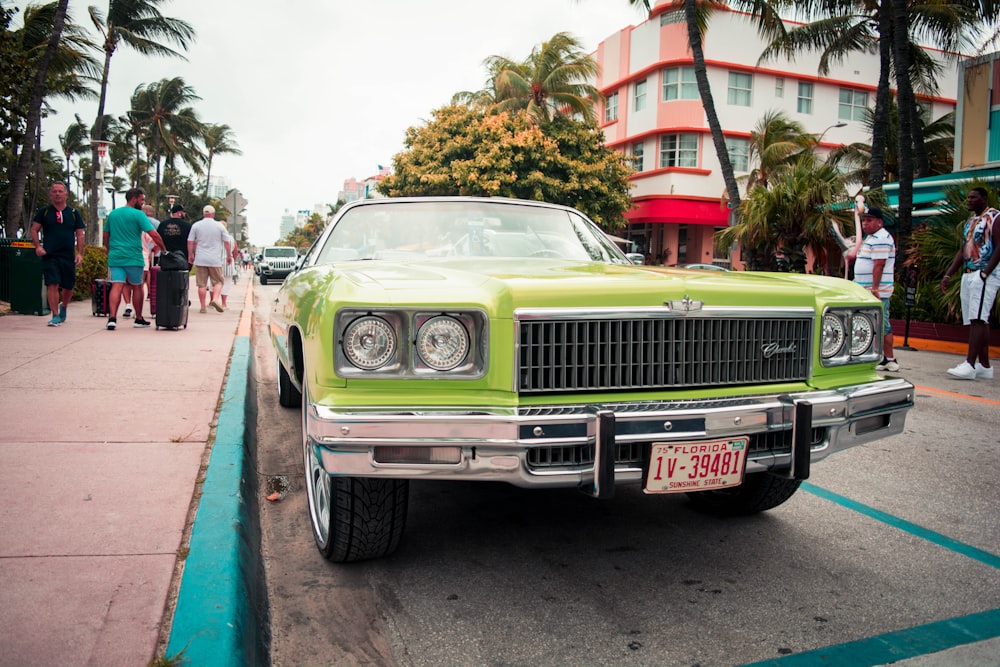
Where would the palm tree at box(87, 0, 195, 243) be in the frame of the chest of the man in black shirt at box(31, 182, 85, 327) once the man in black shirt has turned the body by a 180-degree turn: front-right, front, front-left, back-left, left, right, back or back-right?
front

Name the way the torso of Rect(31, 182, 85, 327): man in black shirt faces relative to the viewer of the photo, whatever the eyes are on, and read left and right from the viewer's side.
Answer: facing the viewer

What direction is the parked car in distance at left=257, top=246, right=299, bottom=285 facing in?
toward the camera

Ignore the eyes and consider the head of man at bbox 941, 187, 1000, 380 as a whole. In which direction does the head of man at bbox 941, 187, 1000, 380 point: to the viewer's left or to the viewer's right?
to the viewer's left

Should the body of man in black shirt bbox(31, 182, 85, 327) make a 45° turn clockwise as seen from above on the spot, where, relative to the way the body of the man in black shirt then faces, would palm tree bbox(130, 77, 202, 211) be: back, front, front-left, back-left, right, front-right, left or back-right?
back-right

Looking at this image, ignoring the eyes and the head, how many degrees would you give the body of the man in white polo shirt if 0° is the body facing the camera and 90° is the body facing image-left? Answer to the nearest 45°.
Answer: approximately 180°

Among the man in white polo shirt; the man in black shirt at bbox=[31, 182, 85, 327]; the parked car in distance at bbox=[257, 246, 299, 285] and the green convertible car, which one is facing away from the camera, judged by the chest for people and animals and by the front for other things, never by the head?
the man in white polo shirt

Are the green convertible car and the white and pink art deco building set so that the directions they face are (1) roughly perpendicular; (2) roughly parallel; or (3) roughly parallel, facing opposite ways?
roughly perpendicular

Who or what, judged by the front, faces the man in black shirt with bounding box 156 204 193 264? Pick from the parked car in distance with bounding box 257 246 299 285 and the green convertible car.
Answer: the parked car in distance

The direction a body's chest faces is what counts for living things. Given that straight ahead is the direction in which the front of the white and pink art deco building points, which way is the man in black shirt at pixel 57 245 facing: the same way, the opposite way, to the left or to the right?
to the left

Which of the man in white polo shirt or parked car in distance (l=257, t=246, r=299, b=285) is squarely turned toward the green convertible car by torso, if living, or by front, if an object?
the parked car in distance

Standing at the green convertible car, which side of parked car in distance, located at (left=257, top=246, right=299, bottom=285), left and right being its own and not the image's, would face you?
front

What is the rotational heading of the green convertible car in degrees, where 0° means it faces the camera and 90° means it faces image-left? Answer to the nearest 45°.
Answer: approximately 315°

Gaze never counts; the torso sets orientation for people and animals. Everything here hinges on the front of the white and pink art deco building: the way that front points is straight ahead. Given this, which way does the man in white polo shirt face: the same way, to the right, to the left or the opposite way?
to the right

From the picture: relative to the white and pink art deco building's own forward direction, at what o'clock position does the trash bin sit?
The trash bin is roughly at 11 o'clock from the white and pink art deco building.

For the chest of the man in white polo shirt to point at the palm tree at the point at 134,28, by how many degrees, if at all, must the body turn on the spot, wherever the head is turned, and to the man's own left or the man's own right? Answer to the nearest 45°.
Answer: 0° — they already face it

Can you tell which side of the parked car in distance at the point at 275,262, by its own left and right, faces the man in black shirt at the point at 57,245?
front

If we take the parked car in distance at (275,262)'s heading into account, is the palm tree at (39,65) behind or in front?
in front
